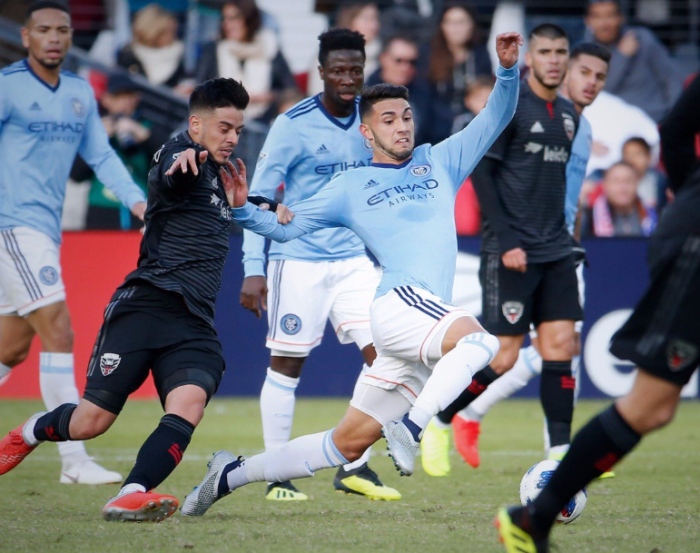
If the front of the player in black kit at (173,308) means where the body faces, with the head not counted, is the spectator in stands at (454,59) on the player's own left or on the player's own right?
on the player's own left

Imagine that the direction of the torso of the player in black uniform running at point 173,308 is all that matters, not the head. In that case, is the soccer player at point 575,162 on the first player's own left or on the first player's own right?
on the first player's own left

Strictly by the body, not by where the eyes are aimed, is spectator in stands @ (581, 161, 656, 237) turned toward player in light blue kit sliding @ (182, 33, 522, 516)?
yes

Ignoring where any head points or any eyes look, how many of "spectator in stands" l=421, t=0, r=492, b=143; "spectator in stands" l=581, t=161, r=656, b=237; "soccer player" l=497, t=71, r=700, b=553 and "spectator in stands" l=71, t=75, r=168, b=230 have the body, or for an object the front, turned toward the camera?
3

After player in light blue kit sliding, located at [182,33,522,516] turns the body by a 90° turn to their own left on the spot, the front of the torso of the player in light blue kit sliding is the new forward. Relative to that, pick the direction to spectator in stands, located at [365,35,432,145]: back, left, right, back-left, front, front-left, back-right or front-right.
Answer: front-left
